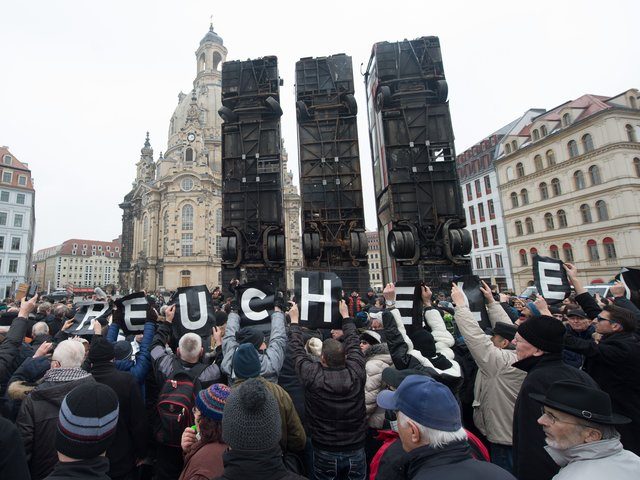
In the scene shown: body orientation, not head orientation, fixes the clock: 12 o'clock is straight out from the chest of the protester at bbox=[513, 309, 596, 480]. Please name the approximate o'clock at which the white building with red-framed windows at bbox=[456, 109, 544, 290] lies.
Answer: The white building with red-framed windows is roughly at 3 o'clock from the protester.

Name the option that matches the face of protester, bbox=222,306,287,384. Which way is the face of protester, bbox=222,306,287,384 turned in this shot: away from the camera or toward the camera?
away from the camera

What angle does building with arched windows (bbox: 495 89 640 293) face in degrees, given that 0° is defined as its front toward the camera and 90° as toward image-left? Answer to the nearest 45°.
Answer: approximately 45°

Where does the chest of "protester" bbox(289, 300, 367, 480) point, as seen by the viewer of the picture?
away from the camera

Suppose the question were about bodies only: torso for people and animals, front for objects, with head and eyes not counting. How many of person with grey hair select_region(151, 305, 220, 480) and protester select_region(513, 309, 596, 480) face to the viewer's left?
1

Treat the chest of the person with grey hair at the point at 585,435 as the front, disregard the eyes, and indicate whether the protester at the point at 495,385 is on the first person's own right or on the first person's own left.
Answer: on the first person's own right

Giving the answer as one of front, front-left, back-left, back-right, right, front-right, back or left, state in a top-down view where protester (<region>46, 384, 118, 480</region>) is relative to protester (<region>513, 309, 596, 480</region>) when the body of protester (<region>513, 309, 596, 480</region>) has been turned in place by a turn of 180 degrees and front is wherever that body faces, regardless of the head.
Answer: back-right

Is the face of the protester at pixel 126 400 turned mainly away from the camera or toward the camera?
away from the camera

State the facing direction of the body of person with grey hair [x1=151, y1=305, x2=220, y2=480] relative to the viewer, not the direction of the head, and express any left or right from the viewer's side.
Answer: facing away from the viewer

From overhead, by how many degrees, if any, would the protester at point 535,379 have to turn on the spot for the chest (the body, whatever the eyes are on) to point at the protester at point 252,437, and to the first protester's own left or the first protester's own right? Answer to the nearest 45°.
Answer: approximately 45° to the first protester's own left

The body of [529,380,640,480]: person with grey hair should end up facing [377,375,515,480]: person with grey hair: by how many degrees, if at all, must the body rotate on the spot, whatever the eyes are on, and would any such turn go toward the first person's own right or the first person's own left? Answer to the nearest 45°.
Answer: approximately 45° to the first person's own left

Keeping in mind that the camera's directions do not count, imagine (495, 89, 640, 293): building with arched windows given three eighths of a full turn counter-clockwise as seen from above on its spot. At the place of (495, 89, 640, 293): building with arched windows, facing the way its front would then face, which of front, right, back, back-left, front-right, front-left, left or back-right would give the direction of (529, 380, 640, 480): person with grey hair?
right

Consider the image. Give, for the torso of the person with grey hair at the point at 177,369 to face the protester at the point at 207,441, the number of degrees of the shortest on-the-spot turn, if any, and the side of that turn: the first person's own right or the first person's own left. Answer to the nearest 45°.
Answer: approximately 180°

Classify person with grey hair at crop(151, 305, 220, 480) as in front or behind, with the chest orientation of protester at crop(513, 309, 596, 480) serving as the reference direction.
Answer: in front

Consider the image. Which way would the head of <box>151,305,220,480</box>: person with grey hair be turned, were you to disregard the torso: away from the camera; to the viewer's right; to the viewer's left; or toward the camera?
away from the camera

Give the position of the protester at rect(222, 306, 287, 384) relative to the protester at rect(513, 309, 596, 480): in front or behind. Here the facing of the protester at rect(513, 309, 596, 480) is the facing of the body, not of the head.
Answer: in front

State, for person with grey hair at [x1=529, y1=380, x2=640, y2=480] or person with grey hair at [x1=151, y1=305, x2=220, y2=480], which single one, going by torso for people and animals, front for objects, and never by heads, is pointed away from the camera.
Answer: person with grey hair at [x1=151, y1=305, x2=220, y2=480]
